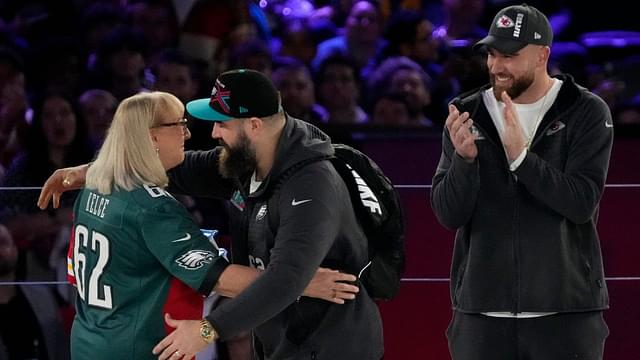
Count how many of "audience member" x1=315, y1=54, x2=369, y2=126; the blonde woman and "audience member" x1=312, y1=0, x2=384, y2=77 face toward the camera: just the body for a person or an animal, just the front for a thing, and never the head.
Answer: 2

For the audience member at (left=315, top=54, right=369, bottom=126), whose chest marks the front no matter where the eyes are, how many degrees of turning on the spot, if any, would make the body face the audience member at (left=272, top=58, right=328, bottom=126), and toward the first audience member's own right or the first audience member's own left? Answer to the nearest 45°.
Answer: approximately 45° to the first audience member's own right

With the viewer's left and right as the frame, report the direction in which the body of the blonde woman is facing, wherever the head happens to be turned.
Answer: facing away from the viewer and to the right of the viewer

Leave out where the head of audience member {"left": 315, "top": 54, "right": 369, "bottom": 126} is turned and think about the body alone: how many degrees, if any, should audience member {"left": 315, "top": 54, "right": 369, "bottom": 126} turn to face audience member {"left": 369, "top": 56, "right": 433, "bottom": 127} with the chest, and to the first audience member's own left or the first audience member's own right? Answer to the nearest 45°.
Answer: approximately 90° to the first audience member's own left

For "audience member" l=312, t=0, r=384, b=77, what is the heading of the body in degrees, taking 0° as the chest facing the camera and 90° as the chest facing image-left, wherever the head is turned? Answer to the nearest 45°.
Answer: approximately 0°

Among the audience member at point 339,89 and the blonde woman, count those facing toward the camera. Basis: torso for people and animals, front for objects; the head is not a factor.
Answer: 1

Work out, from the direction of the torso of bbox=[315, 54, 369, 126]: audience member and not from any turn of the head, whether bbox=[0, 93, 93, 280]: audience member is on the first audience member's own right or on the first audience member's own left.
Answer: on the first audience member's own right

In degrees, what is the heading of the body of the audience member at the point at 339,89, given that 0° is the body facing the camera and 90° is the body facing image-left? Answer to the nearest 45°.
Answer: approximately 0°
